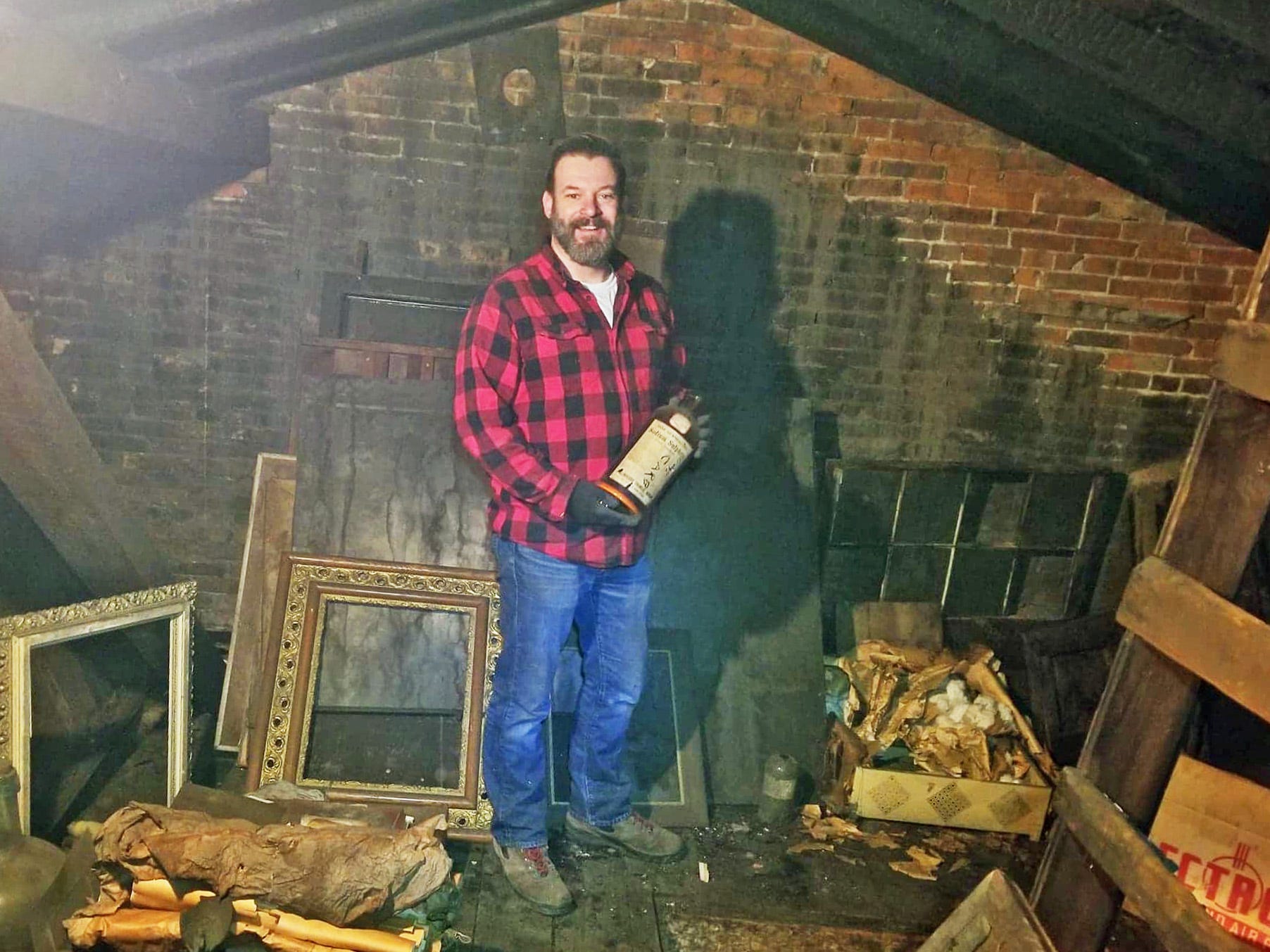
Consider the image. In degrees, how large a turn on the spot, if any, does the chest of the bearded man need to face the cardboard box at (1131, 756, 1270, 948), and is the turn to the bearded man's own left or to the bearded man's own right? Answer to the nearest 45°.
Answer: approximately 45° to the bearded man's own left

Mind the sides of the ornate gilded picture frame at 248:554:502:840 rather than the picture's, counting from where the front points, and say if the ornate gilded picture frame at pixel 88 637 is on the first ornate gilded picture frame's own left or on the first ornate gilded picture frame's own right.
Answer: on the first ornate gilded picture frame's own right

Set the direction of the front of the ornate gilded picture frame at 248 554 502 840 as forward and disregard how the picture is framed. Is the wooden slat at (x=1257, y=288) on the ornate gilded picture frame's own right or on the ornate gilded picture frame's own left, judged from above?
on the ornate gilded picture frame's own left

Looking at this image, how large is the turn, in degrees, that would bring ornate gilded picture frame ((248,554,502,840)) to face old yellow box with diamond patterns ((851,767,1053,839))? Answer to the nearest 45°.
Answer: approximately 90° to its left

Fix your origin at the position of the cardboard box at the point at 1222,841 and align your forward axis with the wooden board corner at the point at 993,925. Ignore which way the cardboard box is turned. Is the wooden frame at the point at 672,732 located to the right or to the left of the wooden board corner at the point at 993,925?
right

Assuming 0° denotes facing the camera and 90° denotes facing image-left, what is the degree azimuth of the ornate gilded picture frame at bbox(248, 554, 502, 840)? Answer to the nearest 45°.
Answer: approximately 0°
